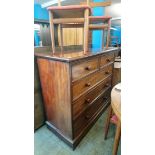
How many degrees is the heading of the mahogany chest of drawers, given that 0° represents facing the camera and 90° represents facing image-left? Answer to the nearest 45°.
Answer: approximately 315°
